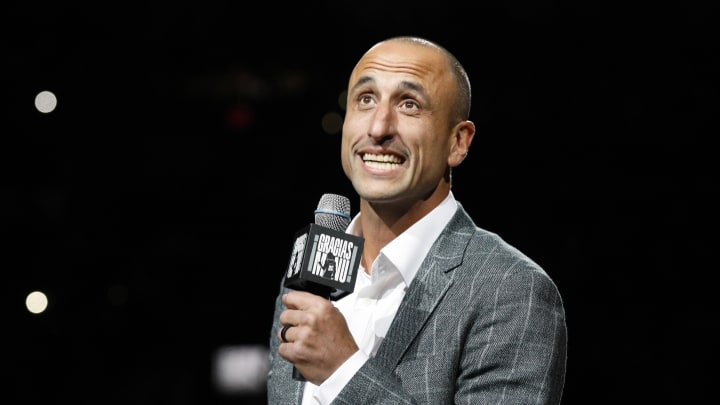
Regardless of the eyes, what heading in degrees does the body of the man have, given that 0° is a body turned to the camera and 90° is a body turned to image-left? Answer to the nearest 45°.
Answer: approximately 45°

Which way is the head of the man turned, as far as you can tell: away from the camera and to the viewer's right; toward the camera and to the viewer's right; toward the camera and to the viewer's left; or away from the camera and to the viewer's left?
toward the camera and to the viewer's left
